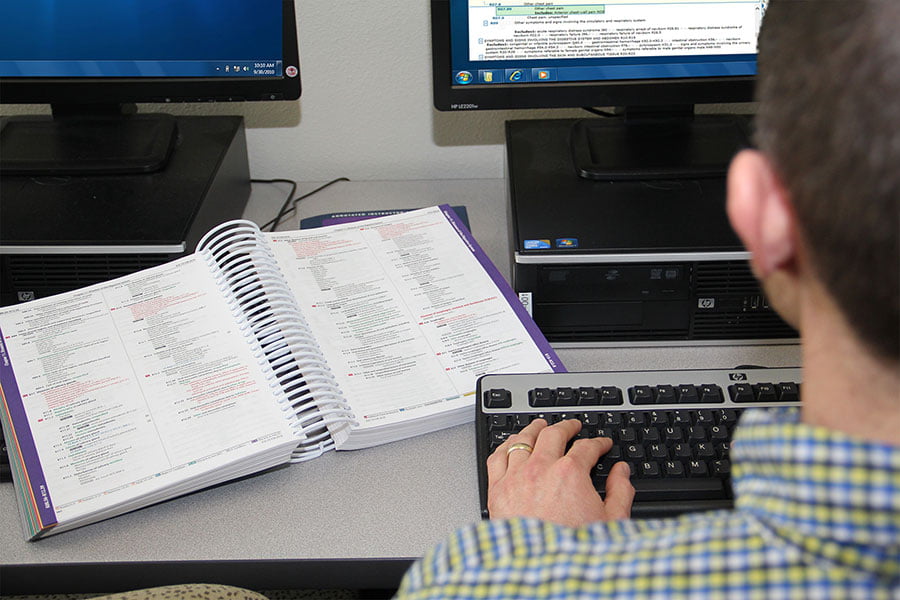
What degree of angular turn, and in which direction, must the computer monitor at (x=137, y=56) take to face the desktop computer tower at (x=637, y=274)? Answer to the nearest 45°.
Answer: approximately 45° to its left

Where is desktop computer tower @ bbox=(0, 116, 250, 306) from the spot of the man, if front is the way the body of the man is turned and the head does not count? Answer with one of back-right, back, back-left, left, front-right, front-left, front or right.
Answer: front-left

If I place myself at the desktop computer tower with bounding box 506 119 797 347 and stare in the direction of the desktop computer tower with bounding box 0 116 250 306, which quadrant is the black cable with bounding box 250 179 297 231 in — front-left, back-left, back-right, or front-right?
front-right

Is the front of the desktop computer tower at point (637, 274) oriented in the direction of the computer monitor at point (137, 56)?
no

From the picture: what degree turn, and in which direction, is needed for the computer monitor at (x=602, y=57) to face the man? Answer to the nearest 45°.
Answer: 0° — it already faces them

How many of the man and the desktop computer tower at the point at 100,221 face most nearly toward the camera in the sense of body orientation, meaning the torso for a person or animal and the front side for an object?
1

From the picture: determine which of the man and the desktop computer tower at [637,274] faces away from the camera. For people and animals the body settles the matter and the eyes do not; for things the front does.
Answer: the man

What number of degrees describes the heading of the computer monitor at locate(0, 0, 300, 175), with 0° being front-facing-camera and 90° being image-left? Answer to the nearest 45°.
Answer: approximately 0°

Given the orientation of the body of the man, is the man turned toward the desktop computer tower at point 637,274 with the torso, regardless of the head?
yes

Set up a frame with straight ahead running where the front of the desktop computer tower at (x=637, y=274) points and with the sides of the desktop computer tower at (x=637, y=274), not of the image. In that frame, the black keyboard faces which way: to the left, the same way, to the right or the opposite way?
the same way

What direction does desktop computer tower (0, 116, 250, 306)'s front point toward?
toward the camera

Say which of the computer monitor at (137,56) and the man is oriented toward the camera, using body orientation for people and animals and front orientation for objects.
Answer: the computer monitor

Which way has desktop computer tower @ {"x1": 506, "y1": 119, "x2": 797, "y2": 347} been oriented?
toward the camera

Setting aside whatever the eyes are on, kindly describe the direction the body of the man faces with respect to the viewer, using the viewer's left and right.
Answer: facing away from the viewer

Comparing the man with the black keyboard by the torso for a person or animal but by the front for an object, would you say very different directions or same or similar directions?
very different directions

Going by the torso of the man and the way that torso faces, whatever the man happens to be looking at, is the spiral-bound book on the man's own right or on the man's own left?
on the man's own left
